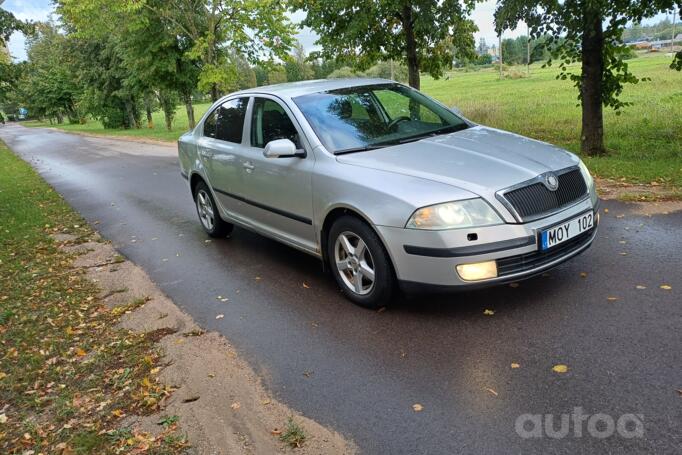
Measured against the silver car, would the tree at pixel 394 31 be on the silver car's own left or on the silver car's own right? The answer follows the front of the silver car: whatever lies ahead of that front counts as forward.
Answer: on the silver car's own left

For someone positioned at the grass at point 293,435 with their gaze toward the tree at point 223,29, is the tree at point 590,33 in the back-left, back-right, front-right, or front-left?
front-right

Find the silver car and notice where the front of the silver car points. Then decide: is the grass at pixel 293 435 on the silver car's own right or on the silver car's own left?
on the silver car's own right

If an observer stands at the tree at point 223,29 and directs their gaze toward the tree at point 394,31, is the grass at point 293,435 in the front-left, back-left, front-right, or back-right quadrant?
front-right

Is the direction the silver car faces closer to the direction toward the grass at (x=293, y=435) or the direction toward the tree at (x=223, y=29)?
the grass

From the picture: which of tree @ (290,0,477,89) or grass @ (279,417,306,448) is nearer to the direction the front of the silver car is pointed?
the grass

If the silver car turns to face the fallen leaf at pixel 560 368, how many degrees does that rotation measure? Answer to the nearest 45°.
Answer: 0° — it already faces it

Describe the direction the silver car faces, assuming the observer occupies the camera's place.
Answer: facing the viewer and to the right of the viewer

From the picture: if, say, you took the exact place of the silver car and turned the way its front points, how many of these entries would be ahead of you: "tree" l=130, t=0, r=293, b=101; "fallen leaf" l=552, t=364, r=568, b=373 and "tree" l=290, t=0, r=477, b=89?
1

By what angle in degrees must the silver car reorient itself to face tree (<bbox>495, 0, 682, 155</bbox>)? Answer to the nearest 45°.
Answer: approximately 90° to its left

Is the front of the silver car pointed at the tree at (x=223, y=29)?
no

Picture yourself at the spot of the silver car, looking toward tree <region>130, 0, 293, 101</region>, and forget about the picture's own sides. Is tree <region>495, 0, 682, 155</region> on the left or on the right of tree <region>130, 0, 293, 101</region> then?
right
